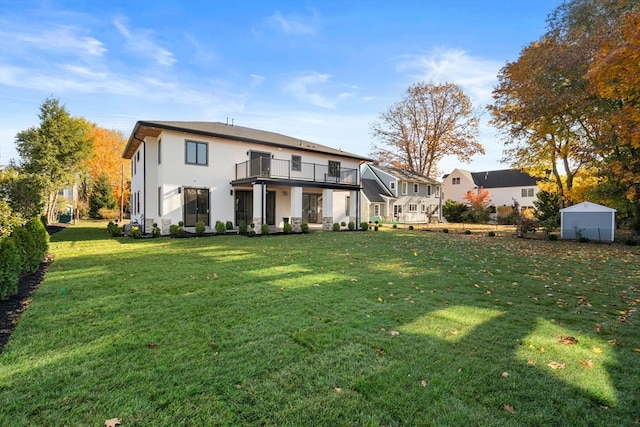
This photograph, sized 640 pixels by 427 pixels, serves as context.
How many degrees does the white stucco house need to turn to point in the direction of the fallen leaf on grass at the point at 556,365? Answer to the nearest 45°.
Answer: approximately 135° to its left

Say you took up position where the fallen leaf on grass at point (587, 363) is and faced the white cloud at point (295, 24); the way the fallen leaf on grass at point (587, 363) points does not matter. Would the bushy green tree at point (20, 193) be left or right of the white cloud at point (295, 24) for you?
left

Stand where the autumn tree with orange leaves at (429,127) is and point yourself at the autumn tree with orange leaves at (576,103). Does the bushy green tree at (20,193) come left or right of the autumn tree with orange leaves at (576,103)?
right
